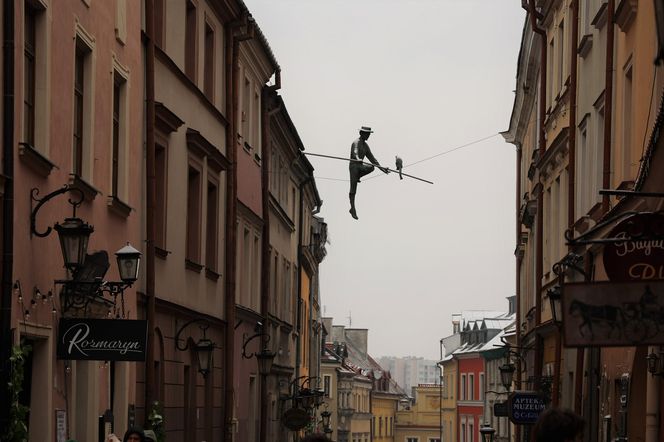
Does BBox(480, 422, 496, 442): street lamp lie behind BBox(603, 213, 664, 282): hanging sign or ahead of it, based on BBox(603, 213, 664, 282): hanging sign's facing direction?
behind

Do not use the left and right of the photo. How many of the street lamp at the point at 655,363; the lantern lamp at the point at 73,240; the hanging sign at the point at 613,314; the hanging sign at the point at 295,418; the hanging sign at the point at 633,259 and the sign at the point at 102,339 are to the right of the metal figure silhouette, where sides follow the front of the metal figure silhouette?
5

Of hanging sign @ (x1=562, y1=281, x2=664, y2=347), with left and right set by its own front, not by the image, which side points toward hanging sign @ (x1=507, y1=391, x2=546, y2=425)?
back

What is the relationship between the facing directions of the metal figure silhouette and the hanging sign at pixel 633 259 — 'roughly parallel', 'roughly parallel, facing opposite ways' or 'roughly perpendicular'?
roughly perpendicular

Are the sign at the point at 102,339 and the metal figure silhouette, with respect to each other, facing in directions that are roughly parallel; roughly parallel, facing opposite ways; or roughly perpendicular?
roughly perpendicular

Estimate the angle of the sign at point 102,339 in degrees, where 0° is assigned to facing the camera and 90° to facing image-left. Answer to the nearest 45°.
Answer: approximately 0°

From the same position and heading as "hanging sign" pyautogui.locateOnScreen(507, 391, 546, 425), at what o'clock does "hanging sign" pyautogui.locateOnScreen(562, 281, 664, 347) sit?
"hanging sign" pyautogui.locateOnScreen(562, 281, 664, 347) is roughly at 12 o'clock from "hanging sign" pyautogui.locateOnScreen(507, 391, 546, 425).

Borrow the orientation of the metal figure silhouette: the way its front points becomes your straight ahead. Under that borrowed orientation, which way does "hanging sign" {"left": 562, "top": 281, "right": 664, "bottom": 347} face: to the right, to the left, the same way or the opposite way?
to the right

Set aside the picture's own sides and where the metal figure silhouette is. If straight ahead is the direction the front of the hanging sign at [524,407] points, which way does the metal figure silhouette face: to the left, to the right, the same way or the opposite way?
to the left

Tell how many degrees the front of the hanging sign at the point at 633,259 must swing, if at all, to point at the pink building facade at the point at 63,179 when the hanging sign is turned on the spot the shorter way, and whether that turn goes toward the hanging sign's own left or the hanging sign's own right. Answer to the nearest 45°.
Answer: approximately 135° to the hanging sign's own right

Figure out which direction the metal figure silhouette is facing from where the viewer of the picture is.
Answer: facing to the right of the viewer

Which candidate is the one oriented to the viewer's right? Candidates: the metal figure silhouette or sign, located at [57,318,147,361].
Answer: the metal figure silhouette

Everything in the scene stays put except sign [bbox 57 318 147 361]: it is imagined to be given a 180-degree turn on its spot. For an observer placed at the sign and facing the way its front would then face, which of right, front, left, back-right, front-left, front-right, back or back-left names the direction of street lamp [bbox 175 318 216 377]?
front
